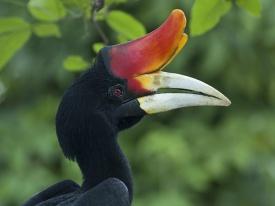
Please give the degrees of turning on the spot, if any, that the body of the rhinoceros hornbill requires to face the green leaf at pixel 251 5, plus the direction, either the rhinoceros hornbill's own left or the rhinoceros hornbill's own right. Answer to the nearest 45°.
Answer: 0° — it already faces it

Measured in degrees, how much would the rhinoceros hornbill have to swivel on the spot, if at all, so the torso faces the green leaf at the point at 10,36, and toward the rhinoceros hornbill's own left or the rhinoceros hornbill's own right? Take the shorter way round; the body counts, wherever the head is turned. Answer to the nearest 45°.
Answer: approximately 180°

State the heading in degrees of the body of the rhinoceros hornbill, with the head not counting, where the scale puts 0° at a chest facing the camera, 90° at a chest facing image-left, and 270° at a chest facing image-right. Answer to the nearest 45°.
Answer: approximately 270°

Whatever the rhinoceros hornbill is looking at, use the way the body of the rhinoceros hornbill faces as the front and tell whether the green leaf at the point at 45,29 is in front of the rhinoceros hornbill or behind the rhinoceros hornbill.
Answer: behind
